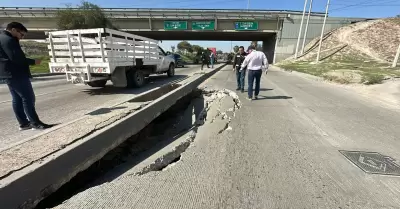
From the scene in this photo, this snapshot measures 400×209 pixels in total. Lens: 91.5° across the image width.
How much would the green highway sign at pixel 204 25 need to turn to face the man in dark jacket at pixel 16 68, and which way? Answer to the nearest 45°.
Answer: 0° — it already faces them

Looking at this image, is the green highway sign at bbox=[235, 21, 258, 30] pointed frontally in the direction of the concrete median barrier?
yes

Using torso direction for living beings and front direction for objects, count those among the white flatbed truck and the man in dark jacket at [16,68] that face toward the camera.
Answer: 0

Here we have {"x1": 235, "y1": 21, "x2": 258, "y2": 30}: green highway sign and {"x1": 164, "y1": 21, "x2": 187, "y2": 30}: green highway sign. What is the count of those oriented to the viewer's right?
0

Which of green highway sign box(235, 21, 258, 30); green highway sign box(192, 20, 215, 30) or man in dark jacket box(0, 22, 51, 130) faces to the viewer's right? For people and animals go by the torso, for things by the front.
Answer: the man in dark jacket

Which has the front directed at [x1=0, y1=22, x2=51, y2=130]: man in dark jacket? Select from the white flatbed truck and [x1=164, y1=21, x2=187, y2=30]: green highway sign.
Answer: the green highway sign

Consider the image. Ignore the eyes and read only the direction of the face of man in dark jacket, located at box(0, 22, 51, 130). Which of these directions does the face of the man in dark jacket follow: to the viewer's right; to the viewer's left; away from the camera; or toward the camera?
to the viewer's right

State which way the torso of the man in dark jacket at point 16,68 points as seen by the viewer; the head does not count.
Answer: to the viewer's right

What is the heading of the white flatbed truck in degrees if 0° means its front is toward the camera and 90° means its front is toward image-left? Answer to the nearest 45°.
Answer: approximately 225°

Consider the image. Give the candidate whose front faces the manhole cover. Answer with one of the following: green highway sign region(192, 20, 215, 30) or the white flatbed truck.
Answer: the green highway sign

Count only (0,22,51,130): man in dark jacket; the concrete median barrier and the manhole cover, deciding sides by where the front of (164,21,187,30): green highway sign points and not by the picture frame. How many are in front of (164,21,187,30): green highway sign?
3

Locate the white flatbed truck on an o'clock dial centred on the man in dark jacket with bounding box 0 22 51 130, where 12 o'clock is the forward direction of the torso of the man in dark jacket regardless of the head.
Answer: The white flatbed truck is roughly at 10 o'clock from the man in dark jacket.
